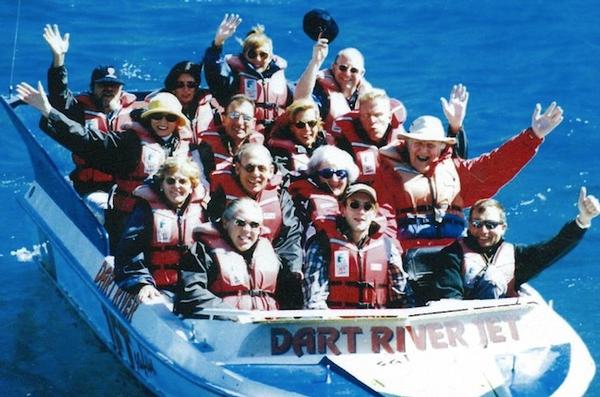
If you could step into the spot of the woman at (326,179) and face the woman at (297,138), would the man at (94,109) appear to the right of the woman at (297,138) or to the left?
left

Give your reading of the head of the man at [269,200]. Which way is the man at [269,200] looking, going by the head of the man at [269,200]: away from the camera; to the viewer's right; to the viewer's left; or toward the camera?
toward the camera

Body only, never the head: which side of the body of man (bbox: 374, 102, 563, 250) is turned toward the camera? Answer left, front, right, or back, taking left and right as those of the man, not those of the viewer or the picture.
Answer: front

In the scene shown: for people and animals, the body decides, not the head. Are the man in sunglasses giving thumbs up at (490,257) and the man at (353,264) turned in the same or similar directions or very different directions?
same or similar directions

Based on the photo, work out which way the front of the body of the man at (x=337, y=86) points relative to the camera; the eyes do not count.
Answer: toward the camera

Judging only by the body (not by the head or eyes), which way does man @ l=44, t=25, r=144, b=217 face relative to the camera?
toward the camera

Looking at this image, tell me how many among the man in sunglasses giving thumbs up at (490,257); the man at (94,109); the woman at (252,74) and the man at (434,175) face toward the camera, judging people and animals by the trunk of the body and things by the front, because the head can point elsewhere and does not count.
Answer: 4

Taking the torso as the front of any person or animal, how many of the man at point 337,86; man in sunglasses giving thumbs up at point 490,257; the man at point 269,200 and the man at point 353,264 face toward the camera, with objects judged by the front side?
4

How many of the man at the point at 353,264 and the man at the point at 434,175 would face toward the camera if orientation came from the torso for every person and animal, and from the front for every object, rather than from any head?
2

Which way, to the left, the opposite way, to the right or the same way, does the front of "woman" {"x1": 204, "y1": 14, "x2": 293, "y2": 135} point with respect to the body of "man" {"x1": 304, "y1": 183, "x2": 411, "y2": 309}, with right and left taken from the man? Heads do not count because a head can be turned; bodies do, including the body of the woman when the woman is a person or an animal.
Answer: the same way

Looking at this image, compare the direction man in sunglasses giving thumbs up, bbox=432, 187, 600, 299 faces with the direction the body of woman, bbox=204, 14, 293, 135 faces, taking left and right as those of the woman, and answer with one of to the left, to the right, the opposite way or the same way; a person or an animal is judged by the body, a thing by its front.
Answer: the same way

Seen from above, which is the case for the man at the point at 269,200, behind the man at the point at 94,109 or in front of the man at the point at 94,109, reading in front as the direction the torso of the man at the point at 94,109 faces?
in front
